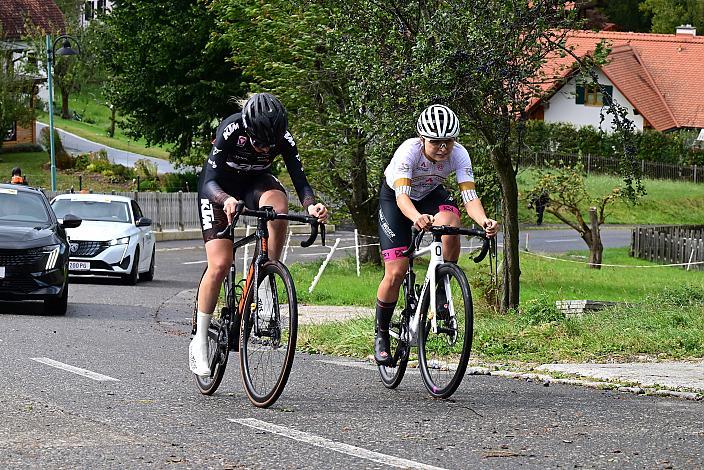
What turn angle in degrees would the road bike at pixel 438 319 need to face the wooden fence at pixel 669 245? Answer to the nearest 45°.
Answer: approximately 135° to its left

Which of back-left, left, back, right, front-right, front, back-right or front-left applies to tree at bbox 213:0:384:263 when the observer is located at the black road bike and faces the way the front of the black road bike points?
back-left

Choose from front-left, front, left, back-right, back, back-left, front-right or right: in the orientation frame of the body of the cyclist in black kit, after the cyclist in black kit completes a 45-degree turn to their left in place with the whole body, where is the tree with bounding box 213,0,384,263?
left
